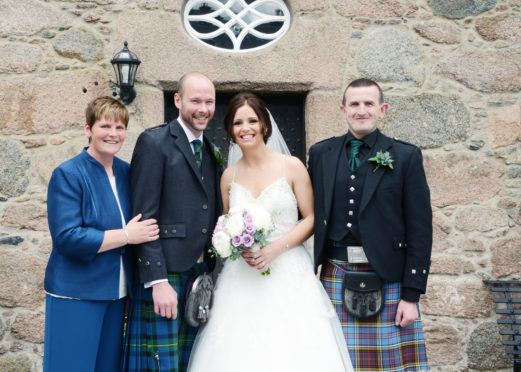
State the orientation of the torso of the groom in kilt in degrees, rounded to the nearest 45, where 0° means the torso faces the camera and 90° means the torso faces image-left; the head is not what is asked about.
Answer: approximately 315°

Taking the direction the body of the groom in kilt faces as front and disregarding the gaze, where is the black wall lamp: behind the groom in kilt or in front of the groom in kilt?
behind

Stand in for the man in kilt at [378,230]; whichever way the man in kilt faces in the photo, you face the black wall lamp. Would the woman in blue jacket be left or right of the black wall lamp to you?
left

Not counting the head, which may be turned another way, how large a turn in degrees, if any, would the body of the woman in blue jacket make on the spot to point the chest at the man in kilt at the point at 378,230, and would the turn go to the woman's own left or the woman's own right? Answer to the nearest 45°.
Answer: approximately 45° to the woman's own left
